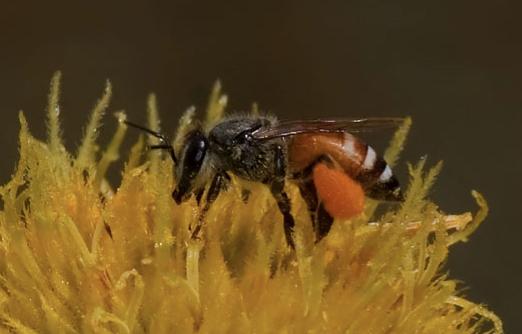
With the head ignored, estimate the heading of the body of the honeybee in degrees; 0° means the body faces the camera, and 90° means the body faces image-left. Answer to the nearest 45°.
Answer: approximately 90°
